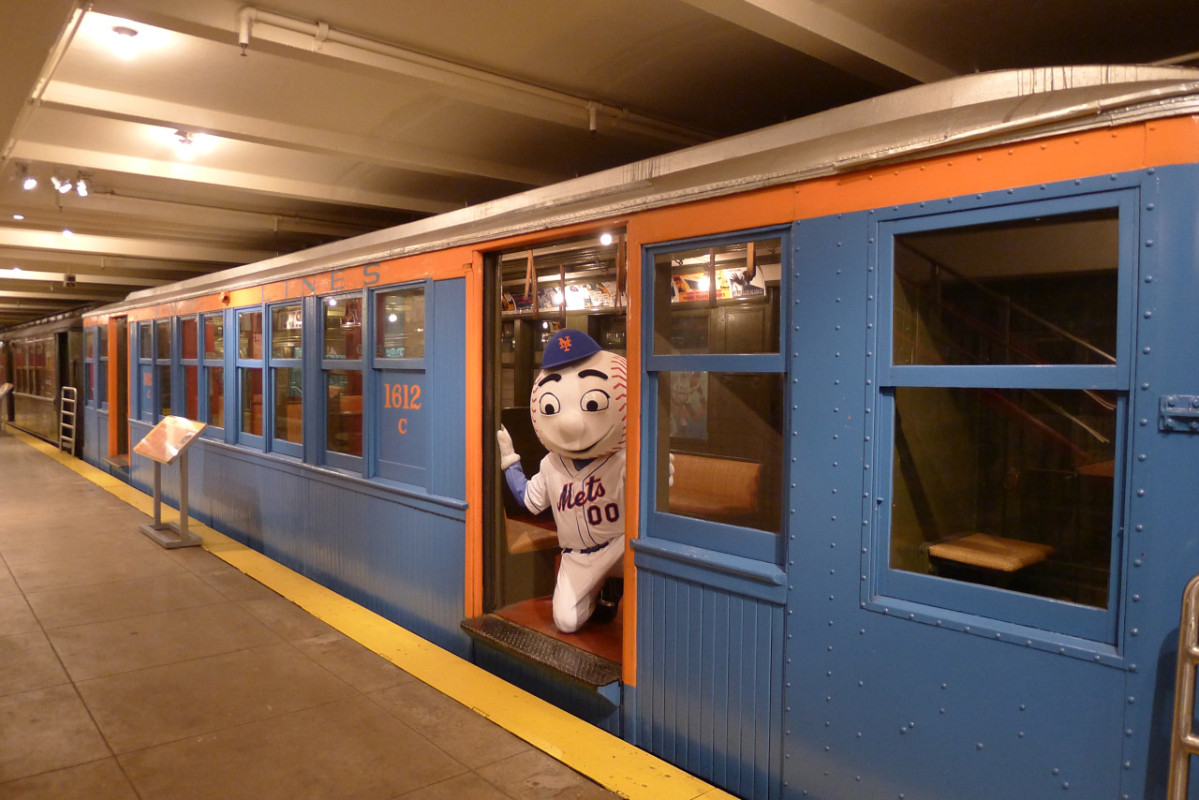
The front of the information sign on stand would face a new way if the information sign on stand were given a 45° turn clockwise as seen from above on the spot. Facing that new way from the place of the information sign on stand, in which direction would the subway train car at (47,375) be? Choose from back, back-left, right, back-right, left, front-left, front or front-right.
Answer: right

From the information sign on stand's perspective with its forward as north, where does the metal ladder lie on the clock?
The metal ladder is roughly at 4 o'clock from the information sign on stand.

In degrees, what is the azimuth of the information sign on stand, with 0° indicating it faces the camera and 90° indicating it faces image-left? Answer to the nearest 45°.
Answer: approximately 45°

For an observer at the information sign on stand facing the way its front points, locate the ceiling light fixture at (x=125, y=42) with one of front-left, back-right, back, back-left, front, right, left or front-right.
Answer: front-left

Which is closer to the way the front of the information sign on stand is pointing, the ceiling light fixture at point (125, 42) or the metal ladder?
the ceiling light fixture

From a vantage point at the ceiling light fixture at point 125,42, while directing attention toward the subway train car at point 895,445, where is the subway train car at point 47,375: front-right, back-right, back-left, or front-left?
back-left

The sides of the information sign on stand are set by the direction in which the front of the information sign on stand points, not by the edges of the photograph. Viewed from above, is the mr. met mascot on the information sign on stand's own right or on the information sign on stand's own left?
on the information sign on stand's own left
